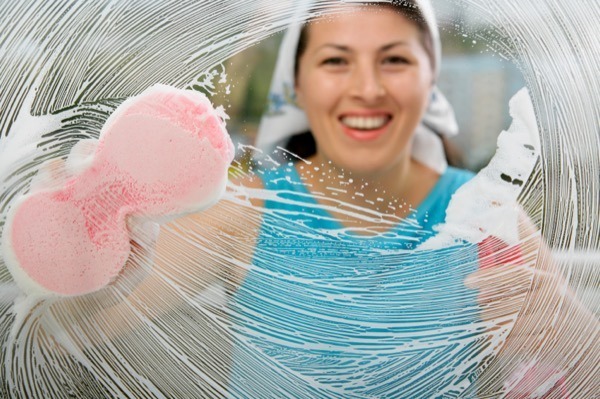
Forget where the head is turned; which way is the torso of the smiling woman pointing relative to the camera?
toward the camera

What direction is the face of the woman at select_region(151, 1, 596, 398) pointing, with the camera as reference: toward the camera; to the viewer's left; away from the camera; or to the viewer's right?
toward the camera

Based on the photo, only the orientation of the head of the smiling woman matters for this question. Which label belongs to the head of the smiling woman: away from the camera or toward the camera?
toward the camera
